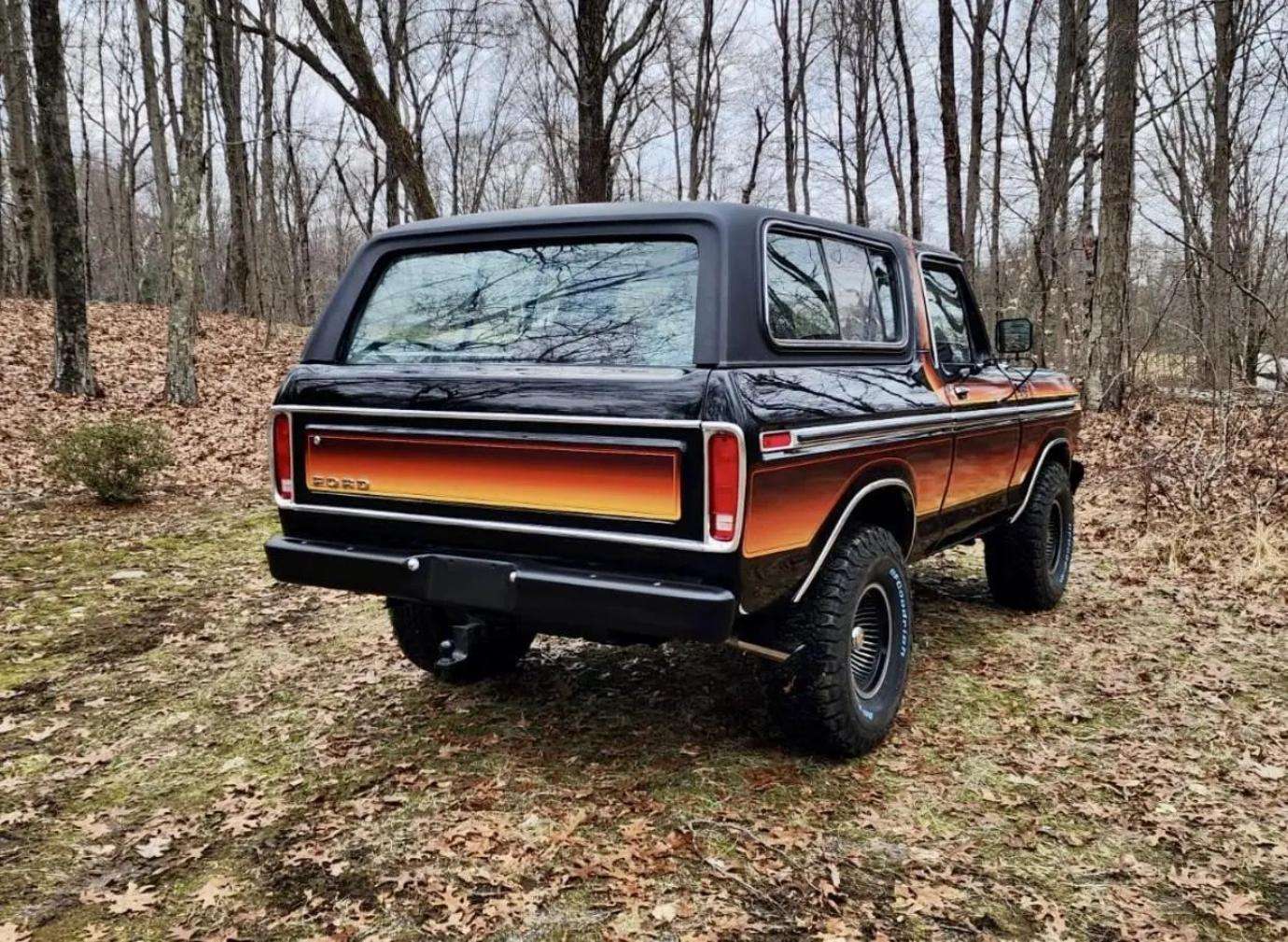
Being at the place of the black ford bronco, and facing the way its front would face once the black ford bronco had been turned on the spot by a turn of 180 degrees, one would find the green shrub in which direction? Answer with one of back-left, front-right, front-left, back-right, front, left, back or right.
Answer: right

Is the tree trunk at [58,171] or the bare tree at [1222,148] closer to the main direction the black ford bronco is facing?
the bare tree

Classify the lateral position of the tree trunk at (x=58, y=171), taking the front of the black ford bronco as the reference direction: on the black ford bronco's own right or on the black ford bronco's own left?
on the black ford bronco's own left

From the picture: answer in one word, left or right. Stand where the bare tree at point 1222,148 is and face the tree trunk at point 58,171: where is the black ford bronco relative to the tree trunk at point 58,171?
left

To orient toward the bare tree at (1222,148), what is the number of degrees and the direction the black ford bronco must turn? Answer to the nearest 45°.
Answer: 0° — it already faces it

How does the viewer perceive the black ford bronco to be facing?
facing away from the viewer and to the right of the viewer
